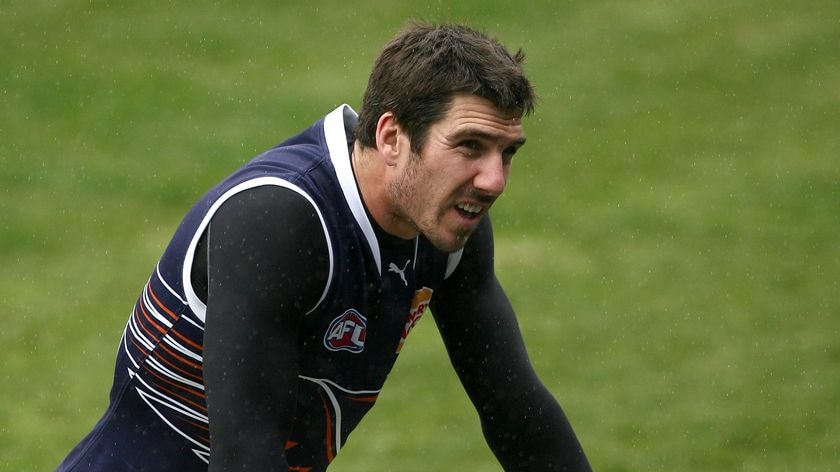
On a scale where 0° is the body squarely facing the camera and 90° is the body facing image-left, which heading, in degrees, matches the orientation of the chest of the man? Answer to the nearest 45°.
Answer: approximately 315°
